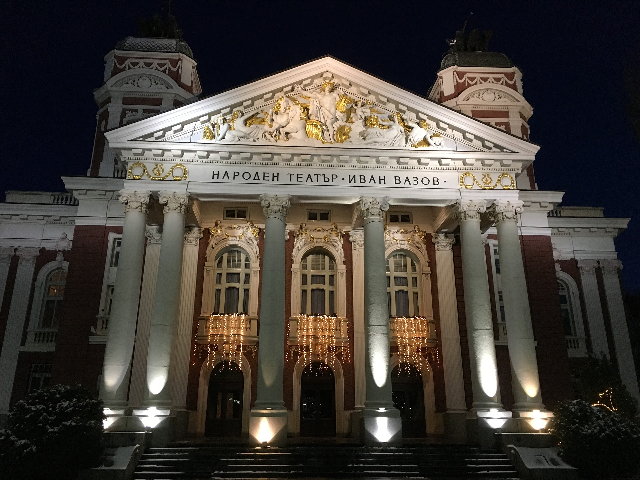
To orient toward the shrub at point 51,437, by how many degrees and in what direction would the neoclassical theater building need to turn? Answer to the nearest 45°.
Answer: approximately 45° to its right

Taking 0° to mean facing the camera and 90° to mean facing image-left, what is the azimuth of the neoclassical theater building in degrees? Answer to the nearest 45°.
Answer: approximately 0°

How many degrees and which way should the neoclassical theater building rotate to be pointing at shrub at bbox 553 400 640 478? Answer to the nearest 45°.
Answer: approximately 45° to its left
